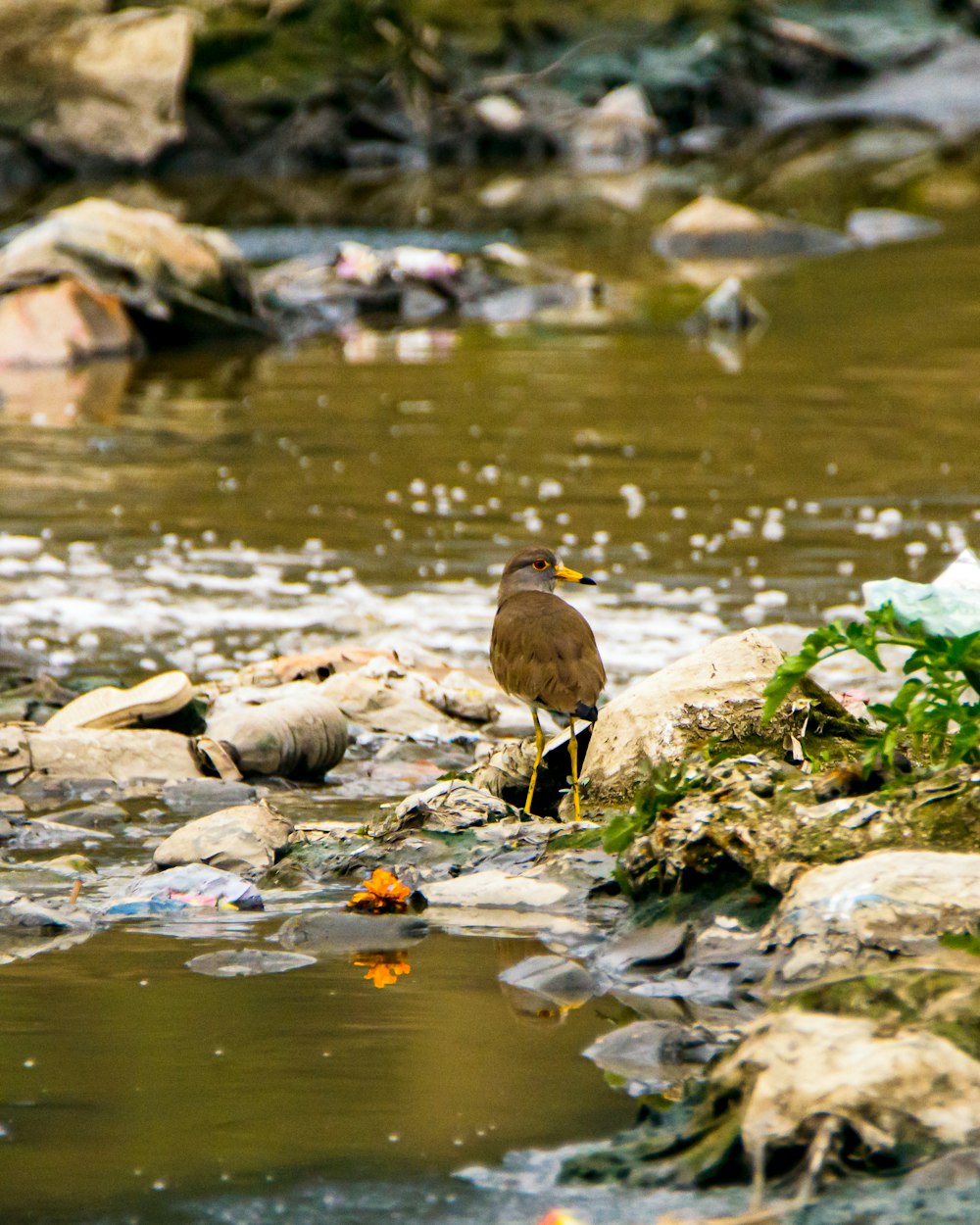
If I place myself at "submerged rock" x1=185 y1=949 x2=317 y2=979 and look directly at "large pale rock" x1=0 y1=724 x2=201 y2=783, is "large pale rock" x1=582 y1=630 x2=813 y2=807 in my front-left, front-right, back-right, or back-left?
front-right

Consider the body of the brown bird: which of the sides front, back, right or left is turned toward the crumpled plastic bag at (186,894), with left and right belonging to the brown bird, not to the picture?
left

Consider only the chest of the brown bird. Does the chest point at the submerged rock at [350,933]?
no

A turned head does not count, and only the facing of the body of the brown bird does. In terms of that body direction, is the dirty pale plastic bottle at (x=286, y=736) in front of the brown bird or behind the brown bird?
in front

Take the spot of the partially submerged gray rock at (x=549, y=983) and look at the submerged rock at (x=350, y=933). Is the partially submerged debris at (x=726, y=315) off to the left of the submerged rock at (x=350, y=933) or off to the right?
right

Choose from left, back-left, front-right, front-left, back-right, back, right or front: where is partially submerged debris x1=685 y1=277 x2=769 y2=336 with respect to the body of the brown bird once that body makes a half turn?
back-left

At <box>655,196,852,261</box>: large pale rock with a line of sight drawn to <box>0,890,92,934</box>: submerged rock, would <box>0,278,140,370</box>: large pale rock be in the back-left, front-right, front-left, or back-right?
front-right

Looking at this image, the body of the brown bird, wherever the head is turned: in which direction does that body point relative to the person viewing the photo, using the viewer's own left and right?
facing away from the viewer and to the left of the viewer

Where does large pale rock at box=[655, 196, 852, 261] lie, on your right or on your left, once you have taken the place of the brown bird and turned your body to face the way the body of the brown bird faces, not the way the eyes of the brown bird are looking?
on your right

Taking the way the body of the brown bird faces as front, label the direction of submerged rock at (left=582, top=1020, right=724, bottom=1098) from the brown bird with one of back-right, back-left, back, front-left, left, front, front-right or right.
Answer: back-left

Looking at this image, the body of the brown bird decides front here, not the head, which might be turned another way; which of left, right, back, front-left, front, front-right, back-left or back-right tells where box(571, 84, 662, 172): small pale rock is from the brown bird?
front-right

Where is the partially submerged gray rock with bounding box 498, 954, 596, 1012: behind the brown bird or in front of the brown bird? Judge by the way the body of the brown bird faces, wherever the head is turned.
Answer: behind

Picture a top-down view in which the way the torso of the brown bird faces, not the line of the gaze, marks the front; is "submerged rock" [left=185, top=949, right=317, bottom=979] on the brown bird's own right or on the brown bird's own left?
on the brown bird's own left

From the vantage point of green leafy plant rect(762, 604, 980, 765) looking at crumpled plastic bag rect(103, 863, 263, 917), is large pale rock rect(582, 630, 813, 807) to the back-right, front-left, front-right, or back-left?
front-right

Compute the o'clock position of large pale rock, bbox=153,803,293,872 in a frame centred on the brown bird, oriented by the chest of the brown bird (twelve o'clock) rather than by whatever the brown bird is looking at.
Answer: The large pale rock is roughly at 10 o'clock from the brown bird.

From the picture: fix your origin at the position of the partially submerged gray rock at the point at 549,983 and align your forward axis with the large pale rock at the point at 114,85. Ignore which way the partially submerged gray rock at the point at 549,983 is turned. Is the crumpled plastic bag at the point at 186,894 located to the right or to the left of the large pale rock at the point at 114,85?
left
